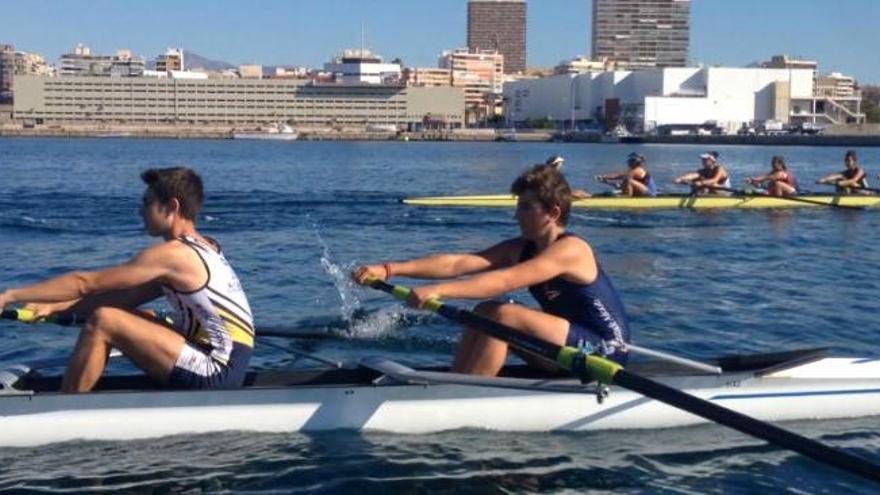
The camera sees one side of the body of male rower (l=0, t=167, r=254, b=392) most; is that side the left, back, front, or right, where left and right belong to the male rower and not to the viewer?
left

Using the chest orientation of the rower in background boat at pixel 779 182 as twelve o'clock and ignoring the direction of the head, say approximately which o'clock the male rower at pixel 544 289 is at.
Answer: The male rower is roughly at 9 o'clock from the rower in background boat.

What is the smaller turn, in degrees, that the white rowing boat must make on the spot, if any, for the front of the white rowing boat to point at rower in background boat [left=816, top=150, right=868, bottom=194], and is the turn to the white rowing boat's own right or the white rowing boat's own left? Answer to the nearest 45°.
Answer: approximately 45° to the white rowing boat's own left

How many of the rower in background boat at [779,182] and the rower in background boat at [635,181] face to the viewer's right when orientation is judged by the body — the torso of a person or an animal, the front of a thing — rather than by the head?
0

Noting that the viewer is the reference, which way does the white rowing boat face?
facing to the right of the viewer

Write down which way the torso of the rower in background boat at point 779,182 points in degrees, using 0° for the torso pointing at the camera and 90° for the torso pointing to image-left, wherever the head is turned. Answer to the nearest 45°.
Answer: approximately 90°

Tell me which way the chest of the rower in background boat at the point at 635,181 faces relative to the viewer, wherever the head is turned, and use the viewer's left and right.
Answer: facing to the left of the viewer

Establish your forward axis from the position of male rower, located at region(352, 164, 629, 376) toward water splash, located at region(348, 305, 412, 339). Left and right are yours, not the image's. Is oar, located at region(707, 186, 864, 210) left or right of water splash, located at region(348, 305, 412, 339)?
right

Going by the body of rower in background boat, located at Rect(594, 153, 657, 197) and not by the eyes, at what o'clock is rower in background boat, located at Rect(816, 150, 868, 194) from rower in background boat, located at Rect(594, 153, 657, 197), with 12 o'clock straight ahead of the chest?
rower in background boat, located at Rect(816, 150, 868, 194) is roughly at 5 o'clock from rower in background boat, located at Rect(594, 153, 657, 197).
